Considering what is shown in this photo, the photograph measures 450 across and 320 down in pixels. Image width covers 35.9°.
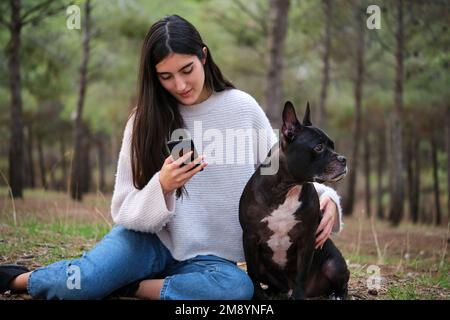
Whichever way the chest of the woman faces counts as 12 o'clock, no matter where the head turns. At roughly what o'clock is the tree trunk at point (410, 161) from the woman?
The tree trunk is roughly at 7 o'clock from the woman.

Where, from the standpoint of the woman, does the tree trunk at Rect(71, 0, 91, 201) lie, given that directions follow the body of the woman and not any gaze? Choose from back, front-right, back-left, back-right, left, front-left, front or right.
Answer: back

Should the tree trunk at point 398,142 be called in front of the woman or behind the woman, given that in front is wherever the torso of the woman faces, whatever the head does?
behind

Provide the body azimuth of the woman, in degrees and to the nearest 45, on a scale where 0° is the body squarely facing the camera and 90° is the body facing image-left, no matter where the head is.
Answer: approximately 0°

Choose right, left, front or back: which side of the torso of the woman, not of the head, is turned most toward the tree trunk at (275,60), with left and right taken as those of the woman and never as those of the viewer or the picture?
back

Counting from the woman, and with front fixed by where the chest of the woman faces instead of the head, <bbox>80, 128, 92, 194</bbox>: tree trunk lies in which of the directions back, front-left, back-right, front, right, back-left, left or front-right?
back

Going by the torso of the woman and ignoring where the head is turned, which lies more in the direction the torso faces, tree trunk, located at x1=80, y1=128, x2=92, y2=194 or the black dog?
the black dog

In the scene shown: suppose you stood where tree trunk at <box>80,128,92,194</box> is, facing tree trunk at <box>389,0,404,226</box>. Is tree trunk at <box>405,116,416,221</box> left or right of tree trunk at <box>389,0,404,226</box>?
left

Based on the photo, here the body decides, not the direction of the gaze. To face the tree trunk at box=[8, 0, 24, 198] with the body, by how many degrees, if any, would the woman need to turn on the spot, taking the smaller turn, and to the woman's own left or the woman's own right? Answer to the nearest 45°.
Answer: approximately 180°

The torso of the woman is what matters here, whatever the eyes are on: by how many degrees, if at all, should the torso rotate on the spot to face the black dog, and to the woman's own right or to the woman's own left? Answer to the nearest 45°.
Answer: approximately 45° to the woman's own left
